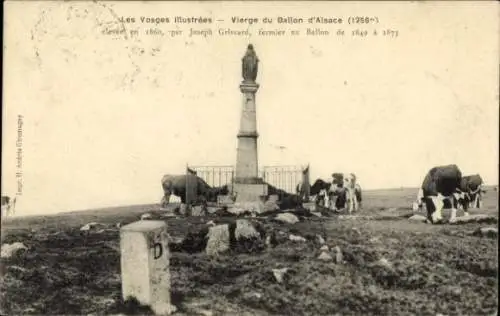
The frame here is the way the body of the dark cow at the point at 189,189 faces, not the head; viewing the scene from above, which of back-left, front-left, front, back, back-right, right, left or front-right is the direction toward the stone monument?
front

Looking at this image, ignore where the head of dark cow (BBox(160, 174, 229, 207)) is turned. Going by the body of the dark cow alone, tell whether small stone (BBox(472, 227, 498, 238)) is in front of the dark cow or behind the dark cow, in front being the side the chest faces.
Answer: in front

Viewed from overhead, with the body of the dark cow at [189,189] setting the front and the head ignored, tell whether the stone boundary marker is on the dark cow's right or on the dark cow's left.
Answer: on the dark cow's right

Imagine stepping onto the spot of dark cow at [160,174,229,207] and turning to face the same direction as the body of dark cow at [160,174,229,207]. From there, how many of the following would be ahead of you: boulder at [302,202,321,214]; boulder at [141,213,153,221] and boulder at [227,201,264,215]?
2

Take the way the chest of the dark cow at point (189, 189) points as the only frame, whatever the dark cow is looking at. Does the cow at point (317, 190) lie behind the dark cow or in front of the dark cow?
in front

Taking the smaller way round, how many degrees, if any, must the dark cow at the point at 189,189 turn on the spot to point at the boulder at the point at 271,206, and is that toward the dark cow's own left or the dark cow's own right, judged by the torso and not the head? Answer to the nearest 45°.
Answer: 0° — it already faces it

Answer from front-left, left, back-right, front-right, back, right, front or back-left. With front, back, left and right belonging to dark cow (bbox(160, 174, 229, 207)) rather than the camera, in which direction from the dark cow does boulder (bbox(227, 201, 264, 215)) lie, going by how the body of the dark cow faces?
front

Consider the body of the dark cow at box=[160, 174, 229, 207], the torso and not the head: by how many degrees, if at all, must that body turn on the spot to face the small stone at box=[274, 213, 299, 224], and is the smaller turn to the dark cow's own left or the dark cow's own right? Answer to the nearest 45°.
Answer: approximately 45° to the dark cow's own right

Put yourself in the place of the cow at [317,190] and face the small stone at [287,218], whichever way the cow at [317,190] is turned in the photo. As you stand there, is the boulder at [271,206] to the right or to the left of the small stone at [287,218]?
right

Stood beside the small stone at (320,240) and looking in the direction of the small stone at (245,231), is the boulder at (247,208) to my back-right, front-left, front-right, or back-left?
front-right

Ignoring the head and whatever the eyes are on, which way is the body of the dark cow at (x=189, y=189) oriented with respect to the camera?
to the viewer's right

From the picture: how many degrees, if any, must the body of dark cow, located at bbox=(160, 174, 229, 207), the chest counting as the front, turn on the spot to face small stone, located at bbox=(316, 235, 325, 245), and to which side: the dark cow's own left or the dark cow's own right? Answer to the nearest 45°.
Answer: approximately 45° to the dark cow's own right
